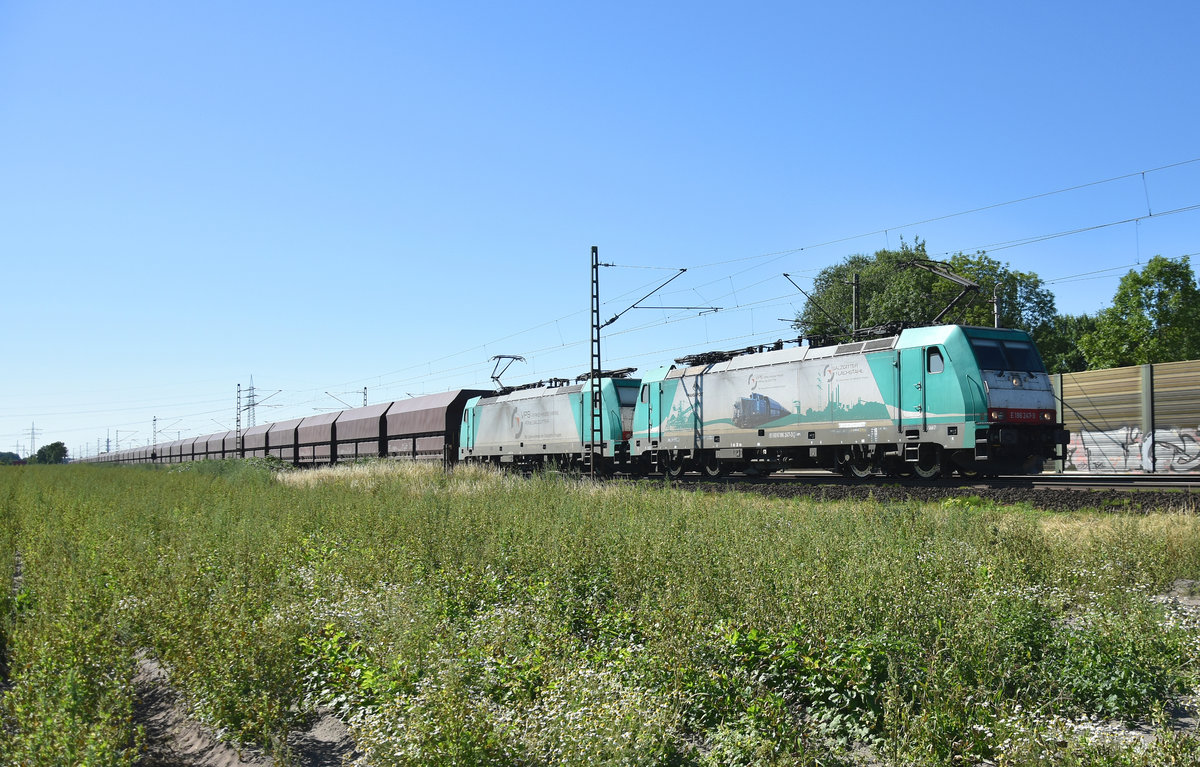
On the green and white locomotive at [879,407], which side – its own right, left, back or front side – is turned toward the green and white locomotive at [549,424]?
back

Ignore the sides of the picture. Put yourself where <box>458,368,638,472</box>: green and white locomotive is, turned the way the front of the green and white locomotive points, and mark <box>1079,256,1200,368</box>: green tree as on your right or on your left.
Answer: on your left

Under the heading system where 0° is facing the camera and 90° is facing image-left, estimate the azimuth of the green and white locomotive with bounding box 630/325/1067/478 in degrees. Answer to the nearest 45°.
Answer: approximately 315°

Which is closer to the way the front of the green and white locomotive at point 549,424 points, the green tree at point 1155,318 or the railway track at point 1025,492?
the railway track

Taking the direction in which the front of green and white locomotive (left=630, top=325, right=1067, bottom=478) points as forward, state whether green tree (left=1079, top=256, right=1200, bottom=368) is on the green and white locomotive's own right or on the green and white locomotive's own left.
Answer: on the green and white locomotive's own left

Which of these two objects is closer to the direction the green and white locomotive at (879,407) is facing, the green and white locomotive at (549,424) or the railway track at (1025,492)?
the railway track

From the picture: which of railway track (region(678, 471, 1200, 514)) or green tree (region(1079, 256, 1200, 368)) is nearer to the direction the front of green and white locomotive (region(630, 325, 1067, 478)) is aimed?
the railway track

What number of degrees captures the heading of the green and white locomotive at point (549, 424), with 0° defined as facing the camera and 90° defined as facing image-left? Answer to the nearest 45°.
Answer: approximately 315°
